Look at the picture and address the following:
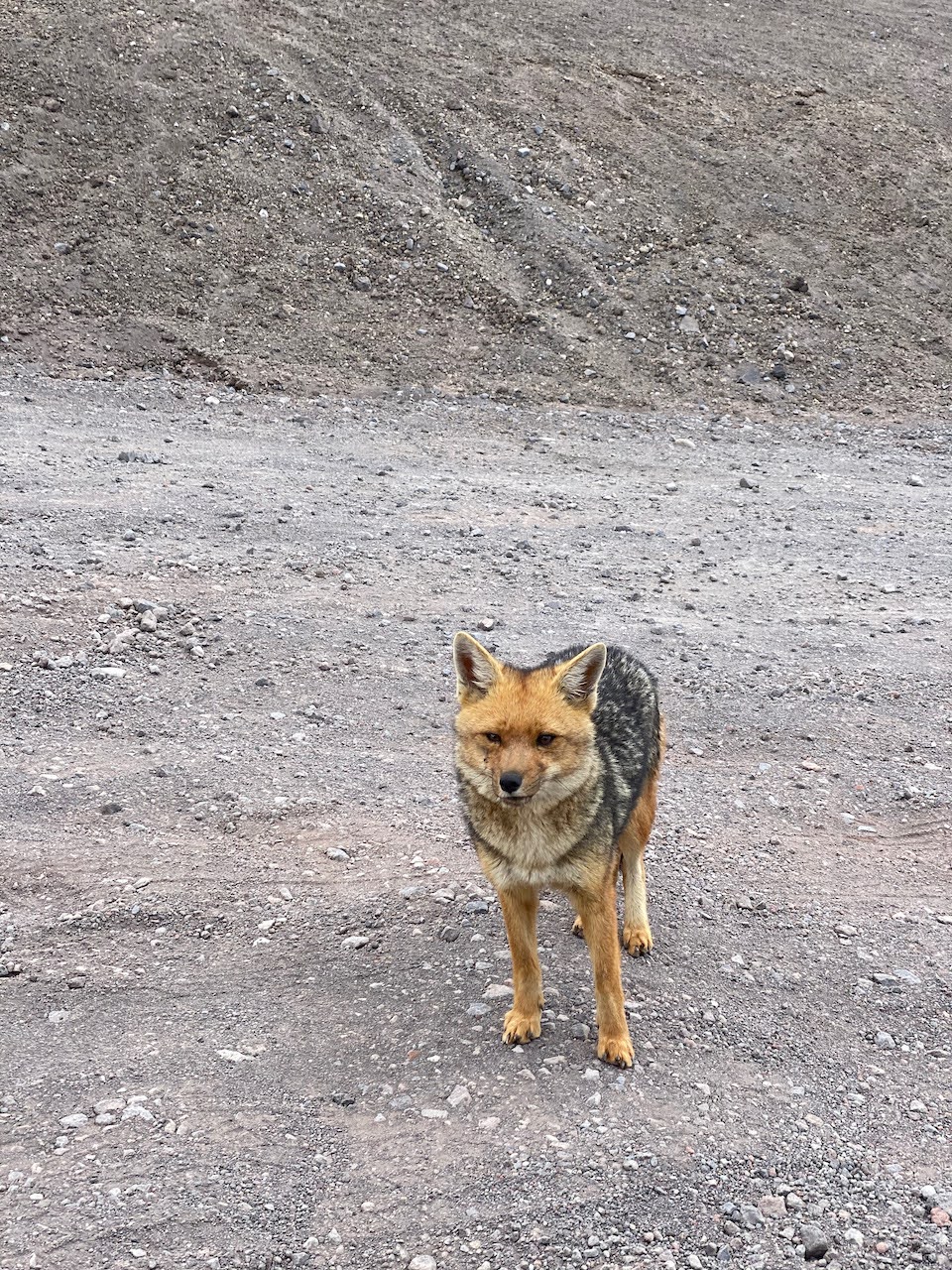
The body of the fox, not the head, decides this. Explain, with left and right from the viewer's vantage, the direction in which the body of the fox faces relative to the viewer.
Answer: facing the viewer and to the left of the viewer
